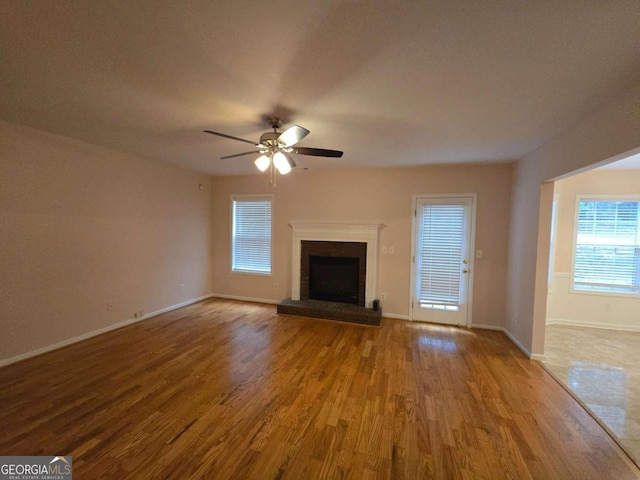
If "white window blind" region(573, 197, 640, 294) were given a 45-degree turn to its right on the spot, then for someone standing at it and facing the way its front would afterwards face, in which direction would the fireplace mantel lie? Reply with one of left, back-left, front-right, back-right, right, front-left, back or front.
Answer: front

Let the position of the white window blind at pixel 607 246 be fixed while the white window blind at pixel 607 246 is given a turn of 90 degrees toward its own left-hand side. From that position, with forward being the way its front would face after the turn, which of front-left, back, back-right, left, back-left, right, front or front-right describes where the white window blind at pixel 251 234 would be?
back-right

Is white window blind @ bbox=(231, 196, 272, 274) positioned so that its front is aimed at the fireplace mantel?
no

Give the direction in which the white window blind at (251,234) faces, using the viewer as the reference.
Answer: facing the viewer
